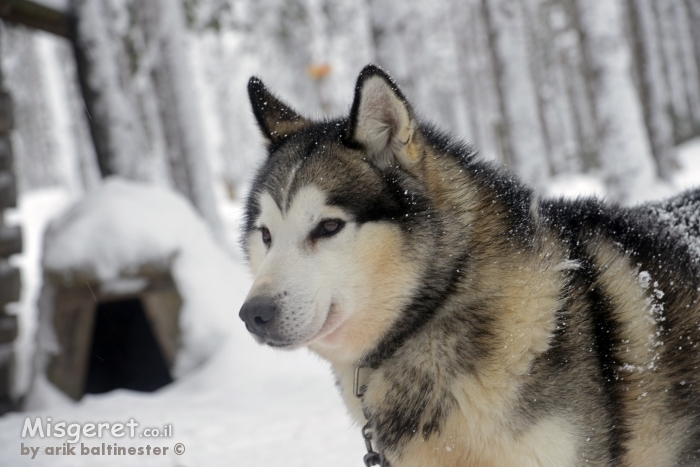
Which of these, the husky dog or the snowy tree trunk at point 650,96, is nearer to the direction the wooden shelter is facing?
the husky dog

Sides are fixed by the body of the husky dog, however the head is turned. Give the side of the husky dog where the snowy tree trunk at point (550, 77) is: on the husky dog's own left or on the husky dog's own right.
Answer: on the husky dog's own right

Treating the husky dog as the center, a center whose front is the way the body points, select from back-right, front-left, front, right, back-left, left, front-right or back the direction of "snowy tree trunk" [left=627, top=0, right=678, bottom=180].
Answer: back-right

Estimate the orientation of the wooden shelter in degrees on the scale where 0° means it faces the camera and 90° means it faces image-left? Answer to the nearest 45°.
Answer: approximately 0°

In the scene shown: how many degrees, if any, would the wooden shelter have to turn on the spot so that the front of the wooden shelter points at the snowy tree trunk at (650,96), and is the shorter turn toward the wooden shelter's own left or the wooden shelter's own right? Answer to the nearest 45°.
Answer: approximately 135° to the wooden shelter's own left

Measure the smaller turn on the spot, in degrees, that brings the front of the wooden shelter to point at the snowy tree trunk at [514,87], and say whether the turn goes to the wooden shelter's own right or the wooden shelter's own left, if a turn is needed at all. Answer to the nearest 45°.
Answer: approximately 135° to the wooden shelter's own left

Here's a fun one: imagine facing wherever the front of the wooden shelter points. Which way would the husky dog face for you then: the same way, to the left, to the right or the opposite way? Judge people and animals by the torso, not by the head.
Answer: to the right

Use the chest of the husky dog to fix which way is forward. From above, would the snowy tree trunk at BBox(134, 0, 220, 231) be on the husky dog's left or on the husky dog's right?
on the husky dog's right

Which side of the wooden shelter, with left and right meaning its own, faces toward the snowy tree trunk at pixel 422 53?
back
